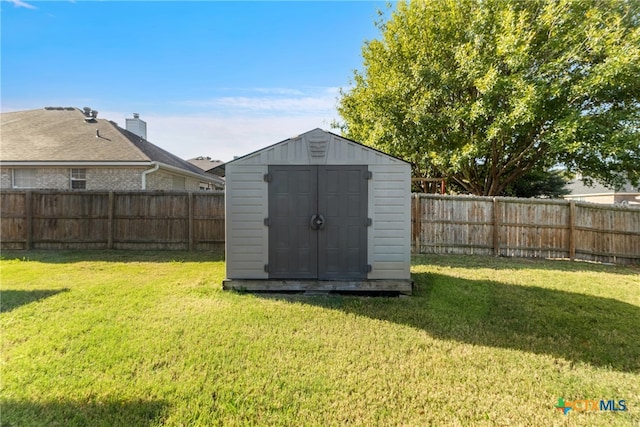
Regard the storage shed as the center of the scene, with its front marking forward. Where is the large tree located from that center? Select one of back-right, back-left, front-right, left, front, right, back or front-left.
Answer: back-left

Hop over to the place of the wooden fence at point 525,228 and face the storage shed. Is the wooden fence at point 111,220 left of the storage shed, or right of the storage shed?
right

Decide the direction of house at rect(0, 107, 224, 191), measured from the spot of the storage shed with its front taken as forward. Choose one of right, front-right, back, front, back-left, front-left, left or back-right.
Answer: back-right

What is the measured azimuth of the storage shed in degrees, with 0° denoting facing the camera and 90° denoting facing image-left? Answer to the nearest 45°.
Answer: approximately 0°
